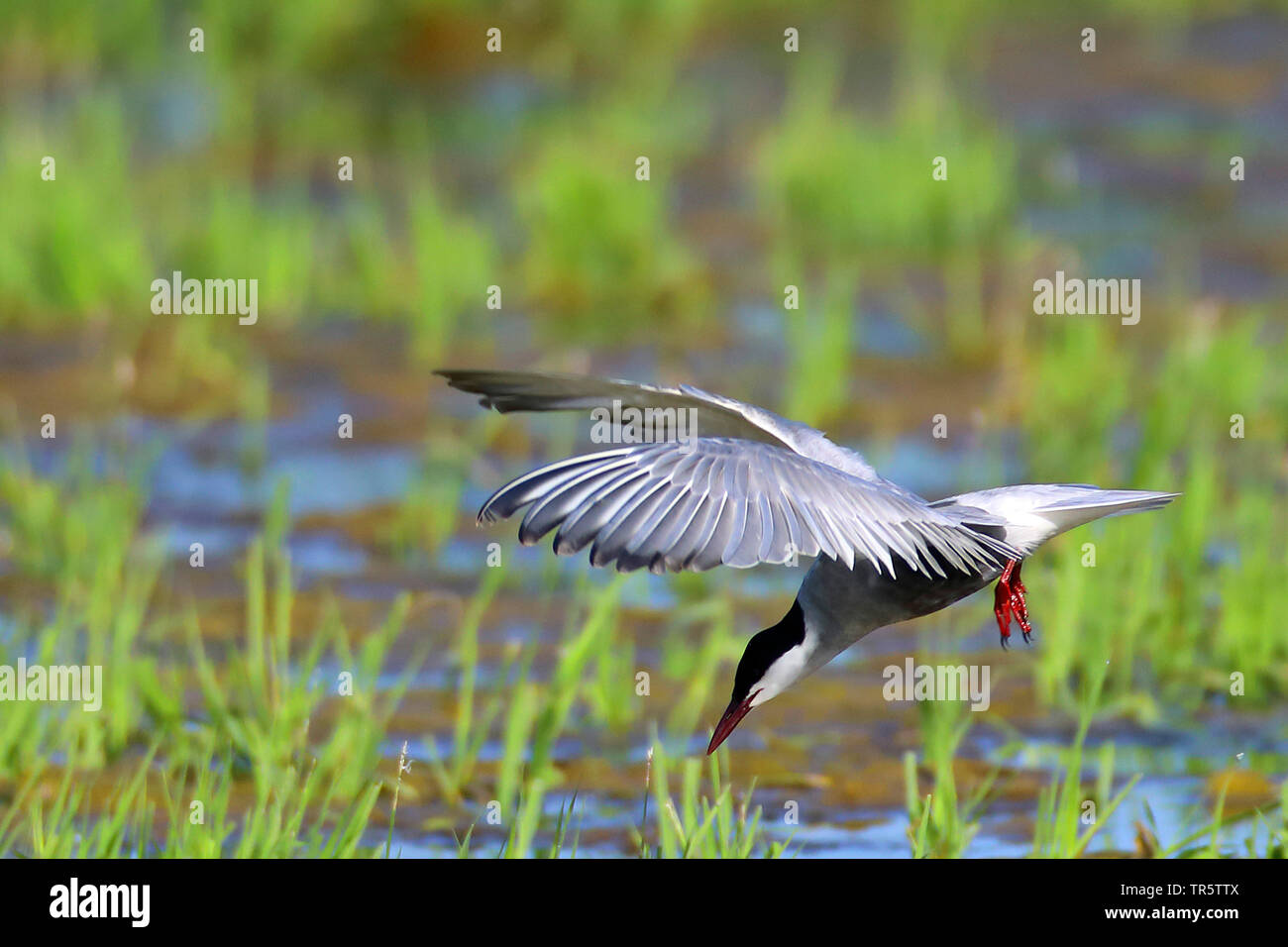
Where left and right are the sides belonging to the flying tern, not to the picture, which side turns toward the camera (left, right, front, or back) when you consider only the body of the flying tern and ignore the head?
left
